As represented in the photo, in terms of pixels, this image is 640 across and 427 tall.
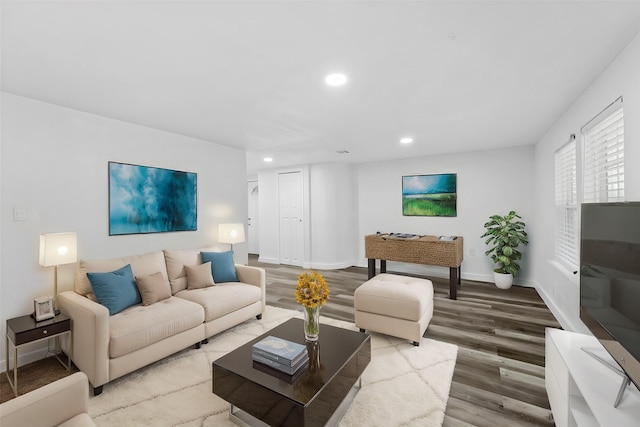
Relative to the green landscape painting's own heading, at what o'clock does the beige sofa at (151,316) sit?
The beige sofa is roughly at 1 o'clock from the green landscape painting.

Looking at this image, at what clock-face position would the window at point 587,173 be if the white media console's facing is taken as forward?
The window is roughly at 3 o'clock from the white media console.

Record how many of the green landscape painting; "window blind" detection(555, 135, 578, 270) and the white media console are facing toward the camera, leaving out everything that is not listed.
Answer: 1

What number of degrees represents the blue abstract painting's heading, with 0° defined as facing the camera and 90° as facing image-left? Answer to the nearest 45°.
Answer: approximately 315°

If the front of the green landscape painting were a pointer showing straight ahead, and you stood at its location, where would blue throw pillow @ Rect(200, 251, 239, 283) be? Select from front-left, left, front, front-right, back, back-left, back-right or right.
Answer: front-right

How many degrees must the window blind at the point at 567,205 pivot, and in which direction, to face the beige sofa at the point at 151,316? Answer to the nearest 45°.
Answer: approximately 45° to its left

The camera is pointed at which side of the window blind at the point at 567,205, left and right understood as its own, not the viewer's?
left

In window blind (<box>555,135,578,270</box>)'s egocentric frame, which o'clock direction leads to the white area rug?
The white area rug is roughly at 10 o'clock from the window blind.

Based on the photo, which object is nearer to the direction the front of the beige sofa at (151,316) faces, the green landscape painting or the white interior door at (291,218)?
the green landscape painting
